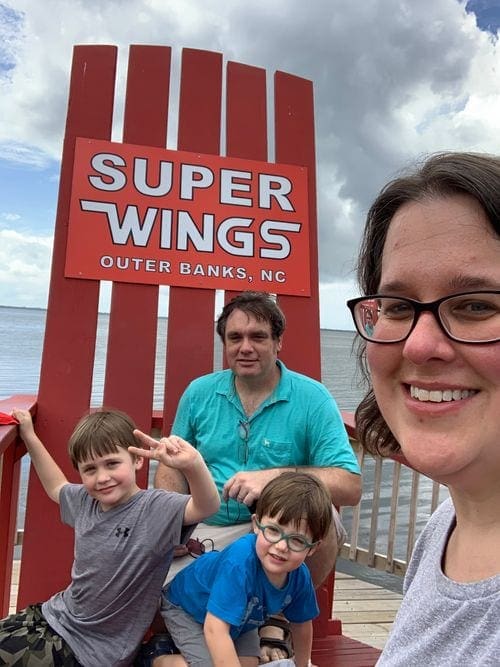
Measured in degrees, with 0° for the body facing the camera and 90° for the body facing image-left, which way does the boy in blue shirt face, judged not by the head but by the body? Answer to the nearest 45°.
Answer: approximately 315°

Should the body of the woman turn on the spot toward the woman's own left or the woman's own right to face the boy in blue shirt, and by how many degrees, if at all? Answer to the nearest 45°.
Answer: approximately 135° to the woman's own right

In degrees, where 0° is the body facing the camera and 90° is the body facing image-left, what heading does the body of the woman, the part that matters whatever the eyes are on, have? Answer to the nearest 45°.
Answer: approximately 0°

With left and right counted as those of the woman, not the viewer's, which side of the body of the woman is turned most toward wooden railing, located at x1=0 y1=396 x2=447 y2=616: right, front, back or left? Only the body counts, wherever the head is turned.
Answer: back

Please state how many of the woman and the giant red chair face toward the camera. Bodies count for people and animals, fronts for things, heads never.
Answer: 2

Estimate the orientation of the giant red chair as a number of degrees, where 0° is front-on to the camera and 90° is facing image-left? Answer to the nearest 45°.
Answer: approximately 0°

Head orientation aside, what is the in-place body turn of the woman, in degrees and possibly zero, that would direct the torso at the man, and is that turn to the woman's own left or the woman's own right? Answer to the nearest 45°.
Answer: approximately 135° to the woman's own right

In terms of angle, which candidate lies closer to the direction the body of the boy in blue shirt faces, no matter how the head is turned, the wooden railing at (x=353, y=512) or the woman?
the woman

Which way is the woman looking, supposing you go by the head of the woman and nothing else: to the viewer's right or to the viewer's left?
to the viewer's left
